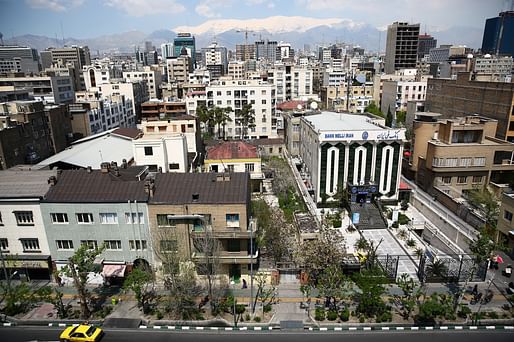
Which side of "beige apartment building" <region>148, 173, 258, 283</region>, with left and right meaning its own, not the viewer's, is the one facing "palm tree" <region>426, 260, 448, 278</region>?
left

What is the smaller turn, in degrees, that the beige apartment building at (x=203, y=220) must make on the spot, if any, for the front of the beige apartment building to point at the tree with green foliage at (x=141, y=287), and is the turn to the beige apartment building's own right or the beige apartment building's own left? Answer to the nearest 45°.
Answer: approximately 45° to the beige apartment building's own right

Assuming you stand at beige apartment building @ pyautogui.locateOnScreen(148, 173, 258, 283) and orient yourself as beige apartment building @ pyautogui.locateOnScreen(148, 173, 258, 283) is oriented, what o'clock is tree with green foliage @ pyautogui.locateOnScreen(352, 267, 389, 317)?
The tree with green foliage is roughly at 10 o'clock from the beige apartment building.

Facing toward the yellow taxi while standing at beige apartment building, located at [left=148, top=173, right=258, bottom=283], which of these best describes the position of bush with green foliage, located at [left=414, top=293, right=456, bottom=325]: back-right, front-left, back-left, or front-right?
back-left

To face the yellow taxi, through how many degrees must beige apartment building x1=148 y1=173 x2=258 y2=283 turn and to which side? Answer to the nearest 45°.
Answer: approximately 45° to its right

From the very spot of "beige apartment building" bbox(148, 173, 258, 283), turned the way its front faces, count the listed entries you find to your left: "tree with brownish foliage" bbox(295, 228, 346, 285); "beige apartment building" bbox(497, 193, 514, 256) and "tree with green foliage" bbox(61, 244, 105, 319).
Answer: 2

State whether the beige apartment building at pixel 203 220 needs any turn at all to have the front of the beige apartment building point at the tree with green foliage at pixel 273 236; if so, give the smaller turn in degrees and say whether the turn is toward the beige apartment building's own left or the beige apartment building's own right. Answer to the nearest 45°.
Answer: approximately 90° to the beige apartment building's own left

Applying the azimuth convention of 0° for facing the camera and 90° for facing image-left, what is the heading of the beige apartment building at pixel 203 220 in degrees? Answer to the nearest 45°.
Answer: approximately 0°

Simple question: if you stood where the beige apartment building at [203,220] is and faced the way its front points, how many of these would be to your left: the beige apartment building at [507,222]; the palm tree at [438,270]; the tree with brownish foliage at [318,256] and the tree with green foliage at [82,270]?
3

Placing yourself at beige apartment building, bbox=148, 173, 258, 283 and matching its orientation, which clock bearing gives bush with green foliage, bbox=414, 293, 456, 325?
The bush with green foliage is roughly at 10 o'clock from the beige apartment building.

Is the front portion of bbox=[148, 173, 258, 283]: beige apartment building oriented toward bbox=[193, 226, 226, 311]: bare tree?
yes

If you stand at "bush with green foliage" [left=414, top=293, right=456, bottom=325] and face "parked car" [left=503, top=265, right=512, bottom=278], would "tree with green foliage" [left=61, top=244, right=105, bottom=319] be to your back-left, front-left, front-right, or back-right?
back-left

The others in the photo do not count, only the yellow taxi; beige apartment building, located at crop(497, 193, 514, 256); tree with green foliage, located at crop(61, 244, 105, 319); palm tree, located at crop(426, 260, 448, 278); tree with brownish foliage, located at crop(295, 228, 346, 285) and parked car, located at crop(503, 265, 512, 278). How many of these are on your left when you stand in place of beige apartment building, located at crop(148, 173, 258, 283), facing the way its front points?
4
